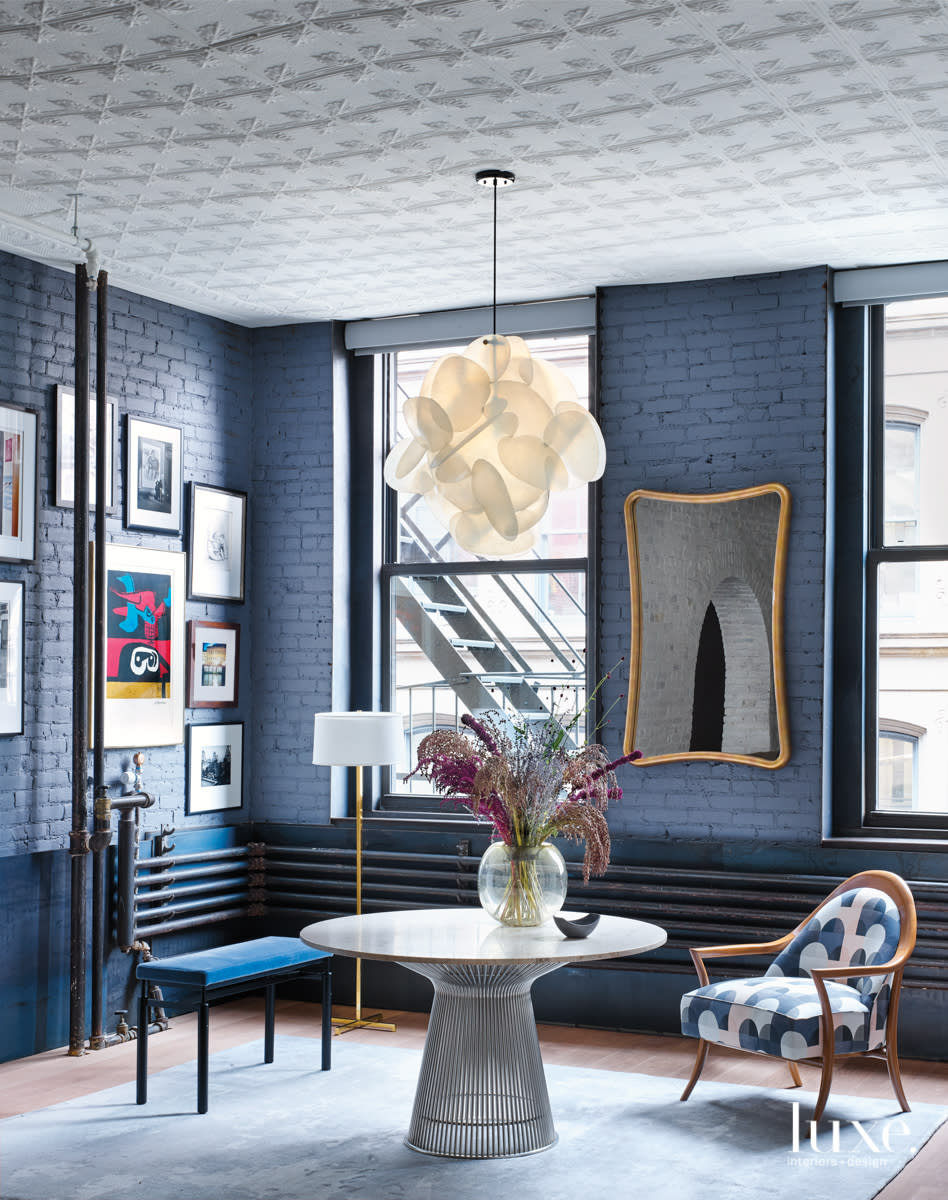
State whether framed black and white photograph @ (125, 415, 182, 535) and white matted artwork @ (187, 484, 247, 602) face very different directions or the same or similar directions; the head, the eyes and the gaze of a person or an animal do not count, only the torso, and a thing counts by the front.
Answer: same or similar directions

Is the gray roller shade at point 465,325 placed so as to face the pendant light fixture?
yes

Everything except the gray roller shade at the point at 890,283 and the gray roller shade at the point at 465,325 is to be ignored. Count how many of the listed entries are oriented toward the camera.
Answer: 2

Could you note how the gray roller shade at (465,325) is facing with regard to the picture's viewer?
facing the viewer

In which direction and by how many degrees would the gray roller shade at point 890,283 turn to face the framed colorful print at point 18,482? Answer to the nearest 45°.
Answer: approximately 90° to its right

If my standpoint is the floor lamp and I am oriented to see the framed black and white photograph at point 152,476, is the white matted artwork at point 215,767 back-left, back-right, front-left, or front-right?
front-right

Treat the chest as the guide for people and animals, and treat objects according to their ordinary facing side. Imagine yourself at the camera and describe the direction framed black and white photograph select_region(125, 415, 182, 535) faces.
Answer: facing the viewer and to the right of the viewer

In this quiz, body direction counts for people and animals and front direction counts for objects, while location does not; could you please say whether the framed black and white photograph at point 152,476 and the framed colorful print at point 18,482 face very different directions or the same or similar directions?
same or similar directions

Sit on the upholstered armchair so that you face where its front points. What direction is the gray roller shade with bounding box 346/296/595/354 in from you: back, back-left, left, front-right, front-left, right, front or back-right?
right

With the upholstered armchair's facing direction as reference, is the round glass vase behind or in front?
in front

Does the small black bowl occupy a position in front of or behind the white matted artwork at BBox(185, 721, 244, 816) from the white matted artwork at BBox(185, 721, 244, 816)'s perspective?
in front

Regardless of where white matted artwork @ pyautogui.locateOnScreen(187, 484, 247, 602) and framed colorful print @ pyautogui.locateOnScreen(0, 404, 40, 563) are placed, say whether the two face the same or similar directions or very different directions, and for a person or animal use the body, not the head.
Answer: same or similar directions

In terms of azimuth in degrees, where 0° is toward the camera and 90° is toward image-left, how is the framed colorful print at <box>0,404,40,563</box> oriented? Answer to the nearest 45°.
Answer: approximately 315°

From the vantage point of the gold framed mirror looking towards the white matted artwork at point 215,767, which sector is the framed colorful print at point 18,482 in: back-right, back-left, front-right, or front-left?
front-left

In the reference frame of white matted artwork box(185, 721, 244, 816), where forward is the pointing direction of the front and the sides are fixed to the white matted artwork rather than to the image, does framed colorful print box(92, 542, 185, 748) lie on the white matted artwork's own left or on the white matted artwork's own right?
on the white matted artwork's own right
